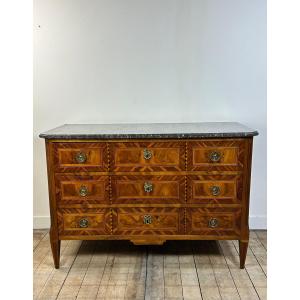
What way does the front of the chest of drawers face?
toward the camera
